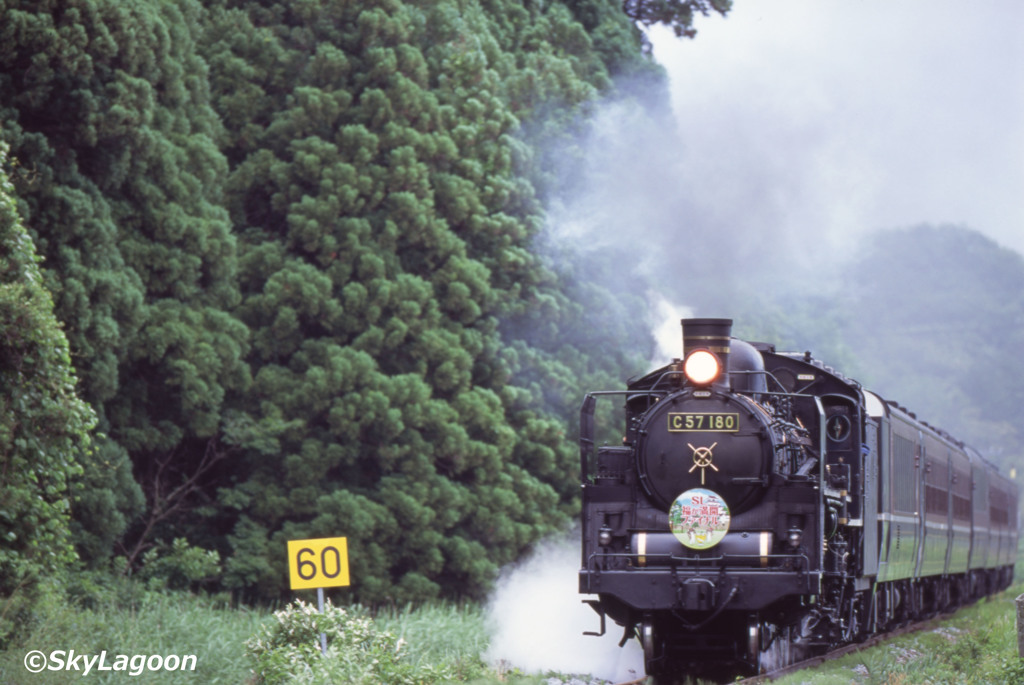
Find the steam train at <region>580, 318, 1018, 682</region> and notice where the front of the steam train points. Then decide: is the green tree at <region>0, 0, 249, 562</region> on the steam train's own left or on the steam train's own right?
on the steam train's own right

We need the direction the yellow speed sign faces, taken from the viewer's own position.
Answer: facing the viewer

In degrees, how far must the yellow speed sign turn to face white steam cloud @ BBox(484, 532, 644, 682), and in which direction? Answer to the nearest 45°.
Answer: approximately 135° to its left

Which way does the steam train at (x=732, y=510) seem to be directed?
toward the camera

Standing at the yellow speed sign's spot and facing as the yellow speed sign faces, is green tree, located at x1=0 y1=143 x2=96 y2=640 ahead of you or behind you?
behind

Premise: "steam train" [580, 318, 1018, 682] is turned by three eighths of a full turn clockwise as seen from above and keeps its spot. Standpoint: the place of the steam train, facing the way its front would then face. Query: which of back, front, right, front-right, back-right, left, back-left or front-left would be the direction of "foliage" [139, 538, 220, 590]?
front

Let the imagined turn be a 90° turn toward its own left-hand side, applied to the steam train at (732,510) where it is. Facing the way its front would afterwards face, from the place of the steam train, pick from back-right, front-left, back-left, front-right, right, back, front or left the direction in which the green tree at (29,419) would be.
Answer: back
